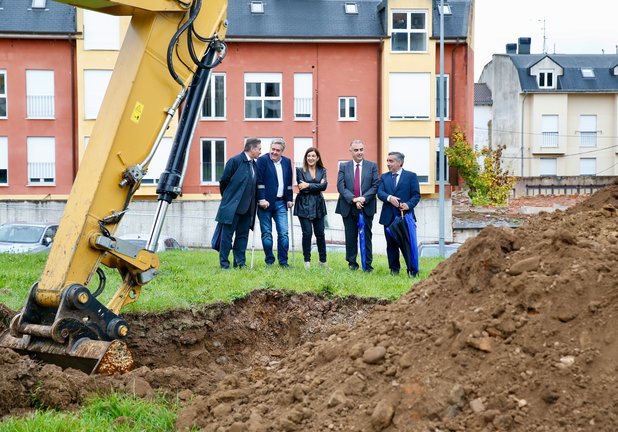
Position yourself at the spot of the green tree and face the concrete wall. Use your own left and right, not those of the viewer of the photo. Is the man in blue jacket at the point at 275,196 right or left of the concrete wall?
left

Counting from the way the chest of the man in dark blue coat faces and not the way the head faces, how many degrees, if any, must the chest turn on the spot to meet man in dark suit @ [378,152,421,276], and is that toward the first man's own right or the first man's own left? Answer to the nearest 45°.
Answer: approximately 45° to the first man's own left

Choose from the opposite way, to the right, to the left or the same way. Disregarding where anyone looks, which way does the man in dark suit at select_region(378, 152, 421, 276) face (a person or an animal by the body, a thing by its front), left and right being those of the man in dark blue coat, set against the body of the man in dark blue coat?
to the right

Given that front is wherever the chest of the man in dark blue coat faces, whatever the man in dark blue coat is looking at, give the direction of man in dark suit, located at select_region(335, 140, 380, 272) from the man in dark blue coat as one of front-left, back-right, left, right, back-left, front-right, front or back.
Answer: front-left

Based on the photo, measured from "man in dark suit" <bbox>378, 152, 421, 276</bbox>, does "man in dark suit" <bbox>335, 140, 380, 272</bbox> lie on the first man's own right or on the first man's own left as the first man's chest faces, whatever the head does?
on the first man's own right

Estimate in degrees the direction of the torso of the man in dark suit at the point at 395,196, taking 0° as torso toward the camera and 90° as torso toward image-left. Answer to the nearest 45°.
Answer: approximately 45°

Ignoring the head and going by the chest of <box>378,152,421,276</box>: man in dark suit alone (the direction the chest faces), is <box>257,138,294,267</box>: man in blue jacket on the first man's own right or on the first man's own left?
on the first man's own right

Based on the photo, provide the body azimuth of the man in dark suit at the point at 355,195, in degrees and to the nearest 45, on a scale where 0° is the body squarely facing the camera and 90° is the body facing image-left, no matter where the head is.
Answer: approximately 0°

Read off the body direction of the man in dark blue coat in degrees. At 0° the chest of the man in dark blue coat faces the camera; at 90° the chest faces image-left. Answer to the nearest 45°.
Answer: approximately 315°

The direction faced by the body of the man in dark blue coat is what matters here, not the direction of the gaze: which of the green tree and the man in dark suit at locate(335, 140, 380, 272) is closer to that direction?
the man in dark suit

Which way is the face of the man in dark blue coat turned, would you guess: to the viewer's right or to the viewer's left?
to the viewer's right
